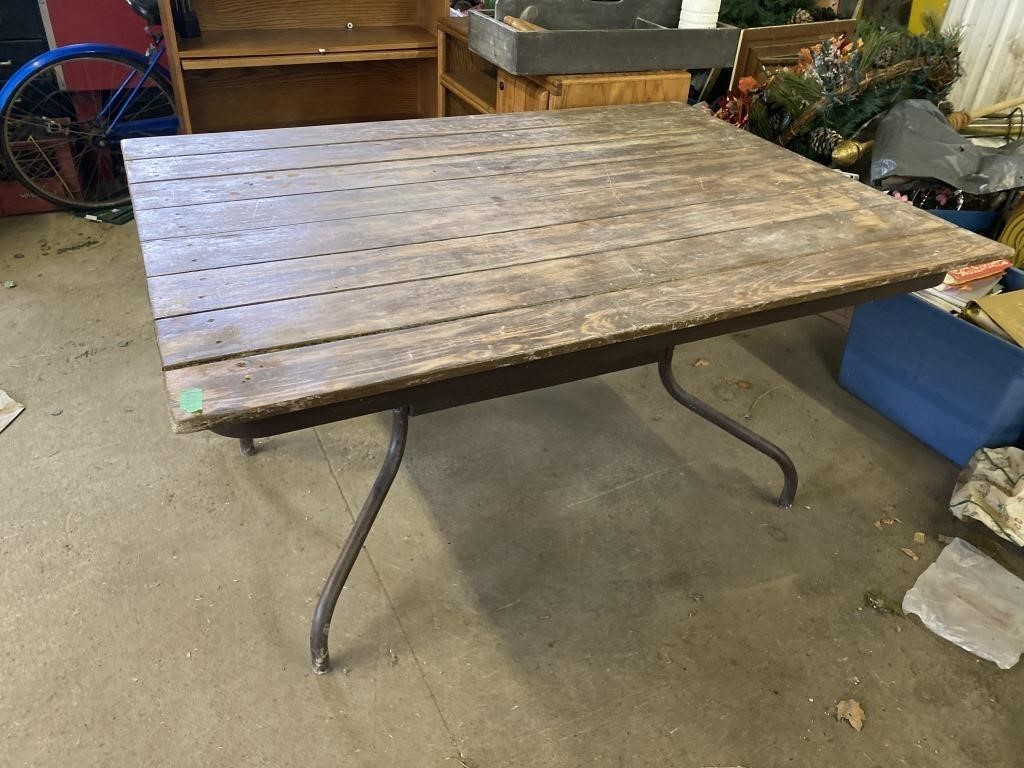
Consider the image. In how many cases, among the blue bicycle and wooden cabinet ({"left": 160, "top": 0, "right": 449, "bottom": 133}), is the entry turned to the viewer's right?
1

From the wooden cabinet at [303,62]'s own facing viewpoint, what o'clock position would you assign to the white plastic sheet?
The white plastic sheet is roughly at 11 o'clock from the wooden cabinet.

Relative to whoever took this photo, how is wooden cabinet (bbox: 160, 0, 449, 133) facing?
facing the viewer

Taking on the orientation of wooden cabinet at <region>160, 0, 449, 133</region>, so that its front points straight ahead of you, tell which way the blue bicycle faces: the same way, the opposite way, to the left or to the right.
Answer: to the left

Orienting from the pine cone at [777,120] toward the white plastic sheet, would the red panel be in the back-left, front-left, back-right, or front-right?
back-right

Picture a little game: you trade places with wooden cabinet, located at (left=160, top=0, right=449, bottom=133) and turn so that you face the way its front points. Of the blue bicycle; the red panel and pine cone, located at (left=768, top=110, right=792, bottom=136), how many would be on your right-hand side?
2

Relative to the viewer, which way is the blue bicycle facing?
to the viewer's right

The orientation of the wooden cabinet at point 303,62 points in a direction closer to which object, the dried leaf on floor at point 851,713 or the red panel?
the dried leaf on floor

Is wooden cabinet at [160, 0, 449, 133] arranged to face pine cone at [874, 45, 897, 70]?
no

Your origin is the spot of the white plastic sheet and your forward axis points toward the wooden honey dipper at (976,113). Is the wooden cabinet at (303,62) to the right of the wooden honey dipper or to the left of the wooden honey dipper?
left

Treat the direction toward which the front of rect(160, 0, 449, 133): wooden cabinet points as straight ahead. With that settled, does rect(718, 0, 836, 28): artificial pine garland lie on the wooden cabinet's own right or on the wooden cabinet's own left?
on the wooden cabinet's own left

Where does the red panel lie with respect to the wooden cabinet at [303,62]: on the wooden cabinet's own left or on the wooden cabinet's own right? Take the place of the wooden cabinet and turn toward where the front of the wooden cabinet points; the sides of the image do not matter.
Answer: on the wooden cabinet's own right

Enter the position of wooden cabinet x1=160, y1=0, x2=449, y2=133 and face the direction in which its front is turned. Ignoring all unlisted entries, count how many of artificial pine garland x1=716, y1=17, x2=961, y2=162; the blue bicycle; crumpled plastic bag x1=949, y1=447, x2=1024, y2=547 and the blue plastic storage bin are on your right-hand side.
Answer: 1

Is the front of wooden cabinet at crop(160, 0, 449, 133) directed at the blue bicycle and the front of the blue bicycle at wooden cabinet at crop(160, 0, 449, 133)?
no

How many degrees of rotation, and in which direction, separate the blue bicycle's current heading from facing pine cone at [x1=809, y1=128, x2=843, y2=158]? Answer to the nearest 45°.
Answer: approximately 45° to its right

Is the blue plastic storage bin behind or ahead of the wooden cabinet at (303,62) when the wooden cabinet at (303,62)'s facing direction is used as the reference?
ahead

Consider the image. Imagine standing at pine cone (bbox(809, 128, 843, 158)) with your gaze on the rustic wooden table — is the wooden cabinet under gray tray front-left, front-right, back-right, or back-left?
front-right
